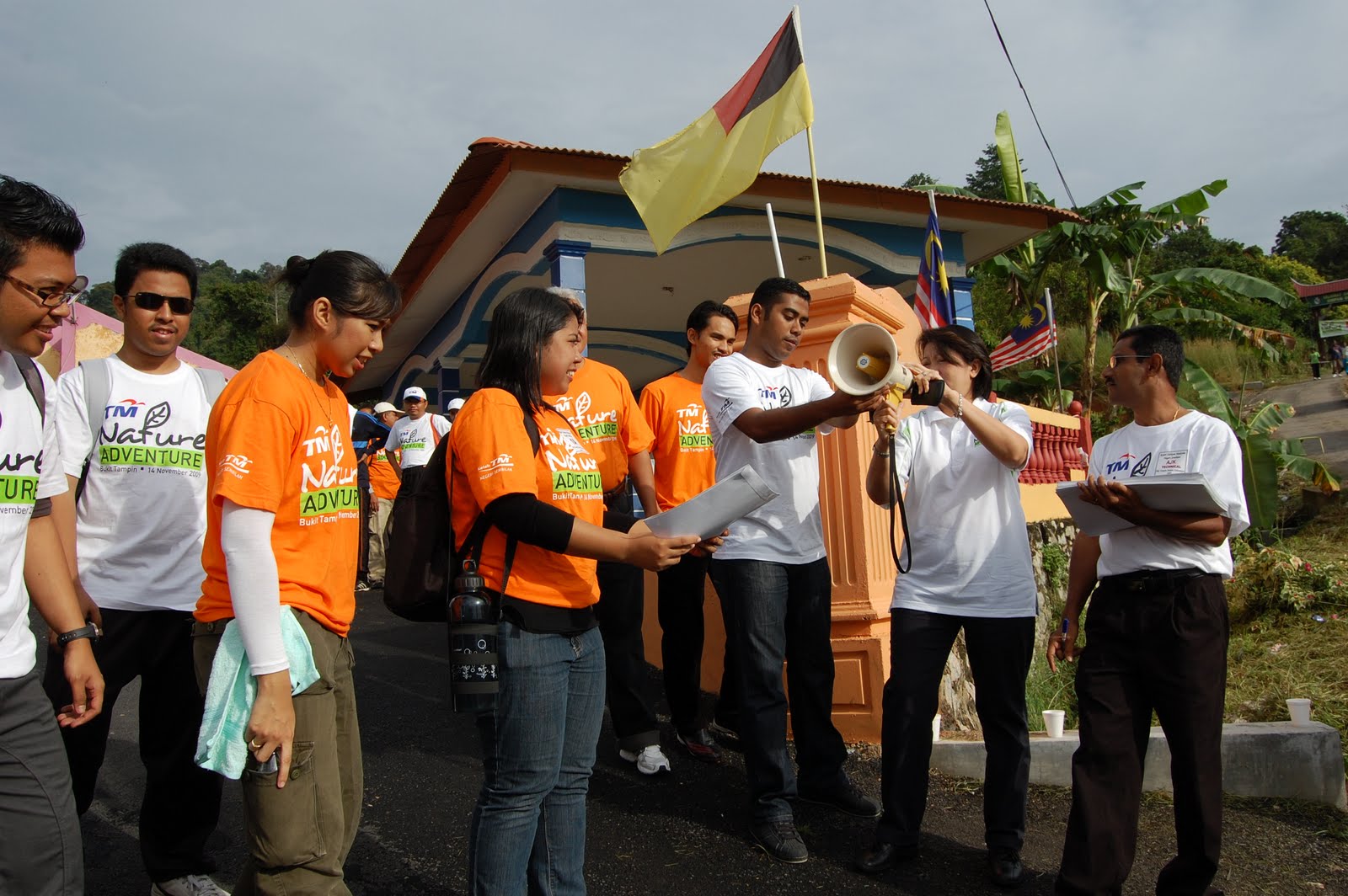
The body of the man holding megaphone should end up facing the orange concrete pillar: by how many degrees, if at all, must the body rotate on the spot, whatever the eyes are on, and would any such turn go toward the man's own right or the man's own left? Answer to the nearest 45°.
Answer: approximately 135° to the man's own left

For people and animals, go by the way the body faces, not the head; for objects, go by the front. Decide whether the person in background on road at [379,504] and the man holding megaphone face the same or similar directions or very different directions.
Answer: same or similar directions

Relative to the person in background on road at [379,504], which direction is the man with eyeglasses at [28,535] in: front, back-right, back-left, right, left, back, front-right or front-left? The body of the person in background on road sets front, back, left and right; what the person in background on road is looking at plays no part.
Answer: front-right

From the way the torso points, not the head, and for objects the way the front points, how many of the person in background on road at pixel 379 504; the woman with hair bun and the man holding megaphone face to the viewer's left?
0

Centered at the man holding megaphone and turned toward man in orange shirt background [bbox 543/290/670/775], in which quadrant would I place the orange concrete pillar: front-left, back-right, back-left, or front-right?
front-right

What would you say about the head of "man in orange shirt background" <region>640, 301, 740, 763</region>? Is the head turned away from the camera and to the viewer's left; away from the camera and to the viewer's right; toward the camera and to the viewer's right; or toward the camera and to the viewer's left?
toward the camera and to the viewer's right

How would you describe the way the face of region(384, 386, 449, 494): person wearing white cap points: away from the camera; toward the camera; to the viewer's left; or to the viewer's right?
toward the camera

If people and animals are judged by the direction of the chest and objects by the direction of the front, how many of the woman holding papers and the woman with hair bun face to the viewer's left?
0

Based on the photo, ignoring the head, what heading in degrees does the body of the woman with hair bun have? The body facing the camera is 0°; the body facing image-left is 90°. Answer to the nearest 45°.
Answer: approximately 315°

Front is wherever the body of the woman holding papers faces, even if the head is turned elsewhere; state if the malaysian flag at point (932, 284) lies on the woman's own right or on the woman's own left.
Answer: on the woman's own left

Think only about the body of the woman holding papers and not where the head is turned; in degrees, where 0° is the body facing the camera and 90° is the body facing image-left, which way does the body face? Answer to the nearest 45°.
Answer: approximately 315°

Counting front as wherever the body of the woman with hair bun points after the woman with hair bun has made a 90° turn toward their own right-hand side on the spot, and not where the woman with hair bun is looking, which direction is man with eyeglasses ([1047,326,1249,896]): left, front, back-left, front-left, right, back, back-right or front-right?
back-left

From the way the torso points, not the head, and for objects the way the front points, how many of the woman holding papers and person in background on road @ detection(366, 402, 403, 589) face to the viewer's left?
0

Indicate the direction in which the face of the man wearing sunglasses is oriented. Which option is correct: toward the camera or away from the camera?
toward the camera

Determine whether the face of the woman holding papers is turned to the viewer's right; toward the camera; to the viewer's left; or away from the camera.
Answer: to the viewer's right
